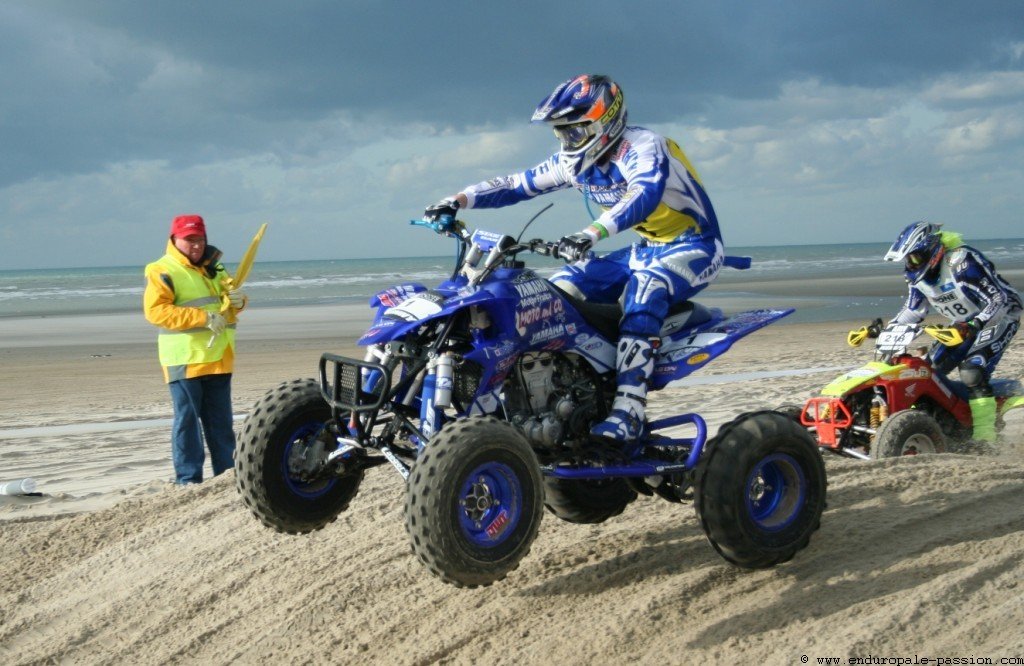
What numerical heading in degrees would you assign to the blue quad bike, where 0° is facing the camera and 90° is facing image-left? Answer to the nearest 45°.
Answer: approximately 45°

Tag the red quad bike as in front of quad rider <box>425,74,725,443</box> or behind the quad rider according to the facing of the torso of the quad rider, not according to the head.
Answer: behind

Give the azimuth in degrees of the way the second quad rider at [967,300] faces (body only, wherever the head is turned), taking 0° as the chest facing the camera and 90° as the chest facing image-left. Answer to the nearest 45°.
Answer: approximately 45°

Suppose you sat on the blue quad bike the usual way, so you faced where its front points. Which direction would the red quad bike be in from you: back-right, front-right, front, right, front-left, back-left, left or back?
back

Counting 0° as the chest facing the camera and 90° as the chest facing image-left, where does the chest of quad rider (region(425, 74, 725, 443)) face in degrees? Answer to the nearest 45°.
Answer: approximately 45°

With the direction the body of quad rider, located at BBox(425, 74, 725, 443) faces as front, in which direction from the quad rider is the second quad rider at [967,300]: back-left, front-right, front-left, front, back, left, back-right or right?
back
